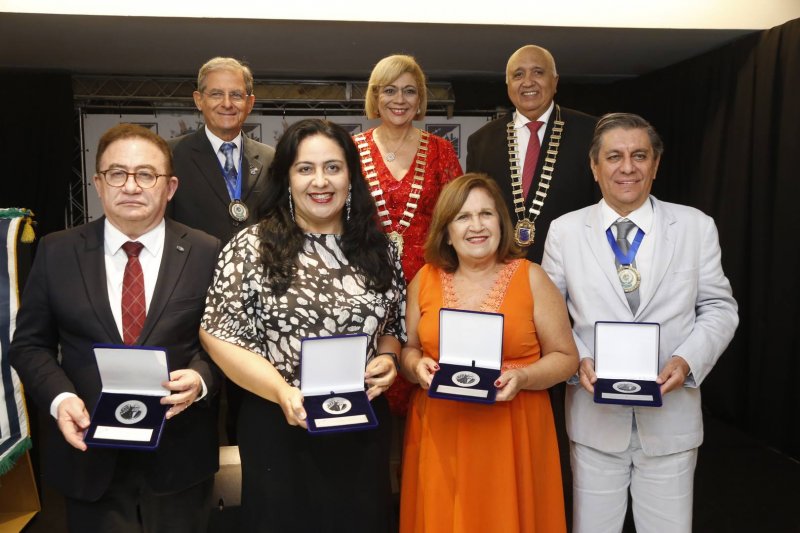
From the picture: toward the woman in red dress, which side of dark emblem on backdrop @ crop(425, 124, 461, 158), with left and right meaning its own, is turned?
front

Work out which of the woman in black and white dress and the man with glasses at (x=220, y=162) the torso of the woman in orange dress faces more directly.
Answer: the woman in black and white dress

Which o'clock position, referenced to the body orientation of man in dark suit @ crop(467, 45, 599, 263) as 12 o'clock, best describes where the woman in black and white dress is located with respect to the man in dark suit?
The woman in black and white dress is roughly at 1 o'clock from the man in dark suit.

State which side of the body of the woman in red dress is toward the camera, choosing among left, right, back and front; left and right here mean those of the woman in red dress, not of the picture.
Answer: front

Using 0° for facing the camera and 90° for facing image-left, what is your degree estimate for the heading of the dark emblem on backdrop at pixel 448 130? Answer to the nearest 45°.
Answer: approximately 0°

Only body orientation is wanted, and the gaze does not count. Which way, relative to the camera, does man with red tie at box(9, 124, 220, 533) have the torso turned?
toward the camera

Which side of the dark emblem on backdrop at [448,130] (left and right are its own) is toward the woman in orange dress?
front

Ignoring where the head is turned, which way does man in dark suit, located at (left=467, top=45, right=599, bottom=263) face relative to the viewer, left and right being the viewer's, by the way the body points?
facing the viewer

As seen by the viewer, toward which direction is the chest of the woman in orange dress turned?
toward the camera

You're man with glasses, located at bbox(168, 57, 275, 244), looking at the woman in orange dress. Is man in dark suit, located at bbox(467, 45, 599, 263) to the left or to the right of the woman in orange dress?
left
